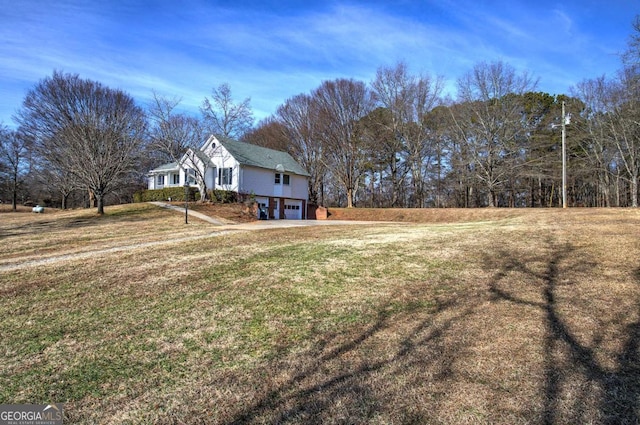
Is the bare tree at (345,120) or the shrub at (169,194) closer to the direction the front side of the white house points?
the shrub

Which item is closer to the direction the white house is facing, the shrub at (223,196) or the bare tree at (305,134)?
the shrub

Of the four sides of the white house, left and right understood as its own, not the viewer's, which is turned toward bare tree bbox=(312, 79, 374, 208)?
back

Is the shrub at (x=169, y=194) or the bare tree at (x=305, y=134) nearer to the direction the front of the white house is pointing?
the shrub

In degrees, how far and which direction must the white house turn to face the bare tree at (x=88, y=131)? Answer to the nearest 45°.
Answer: approximately 45° to its right

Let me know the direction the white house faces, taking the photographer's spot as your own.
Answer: facing the viewer and to the left of the viewer

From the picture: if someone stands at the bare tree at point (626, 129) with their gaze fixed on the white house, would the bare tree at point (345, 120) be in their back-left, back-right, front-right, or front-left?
front-right

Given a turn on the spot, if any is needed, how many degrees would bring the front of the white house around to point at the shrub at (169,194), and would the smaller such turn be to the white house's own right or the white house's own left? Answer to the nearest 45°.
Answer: approximately 45° to the white house's own right

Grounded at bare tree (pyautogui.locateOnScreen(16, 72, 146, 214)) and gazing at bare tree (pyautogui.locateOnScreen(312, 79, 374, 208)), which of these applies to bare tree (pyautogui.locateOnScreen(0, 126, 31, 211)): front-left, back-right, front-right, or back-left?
back-left

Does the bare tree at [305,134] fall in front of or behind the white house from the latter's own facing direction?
behind
